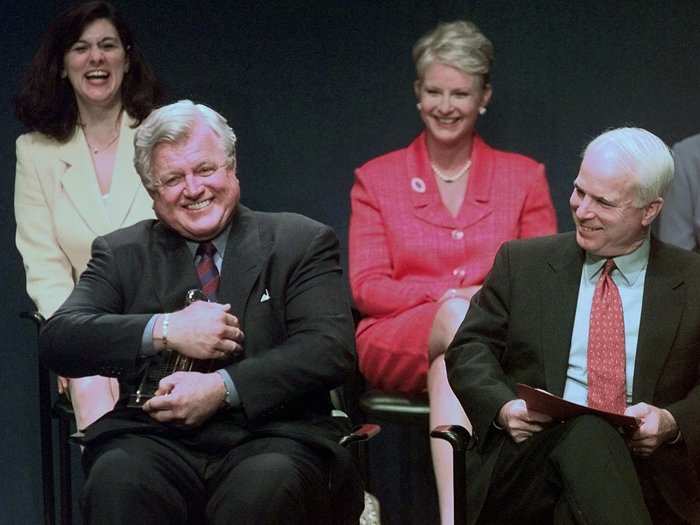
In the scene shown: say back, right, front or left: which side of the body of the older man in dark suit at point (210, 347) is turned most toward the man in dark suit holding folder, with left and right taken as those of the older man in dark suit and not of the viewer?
left

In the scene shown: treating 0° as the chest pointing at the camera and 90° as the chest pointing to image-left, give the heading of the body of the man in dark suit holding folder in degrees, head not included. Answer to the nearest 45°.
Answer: approximately 0°

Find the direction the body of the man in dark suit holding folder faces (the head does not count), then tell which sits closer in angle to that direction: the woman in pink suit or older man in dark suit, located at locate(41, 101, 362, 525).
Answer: the older man in dark suit

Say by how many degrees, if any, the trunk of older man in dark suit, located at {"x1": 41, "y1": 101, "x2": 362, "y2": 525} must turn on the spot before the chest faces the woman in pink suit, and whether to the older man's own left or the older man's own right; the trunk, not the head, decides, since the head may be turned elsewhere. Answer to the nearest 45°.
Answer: approximately 135° to the older man's own left

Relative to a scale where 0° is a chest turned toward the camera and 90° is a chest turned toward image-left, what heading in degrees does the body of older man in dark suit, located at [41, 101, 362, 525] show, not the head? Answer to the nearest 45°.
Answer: approximately 0°

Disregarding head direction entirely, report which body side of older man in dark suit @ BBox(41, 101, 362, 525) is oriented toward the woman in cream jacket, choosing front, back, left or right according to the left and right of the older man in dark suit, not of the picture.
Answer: back

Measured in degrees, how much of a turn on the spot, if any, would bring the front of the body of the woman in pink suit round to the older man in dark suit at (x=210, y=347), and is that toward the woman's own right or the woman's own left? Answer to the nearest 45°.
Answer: approximately 45° to the woman's own right
